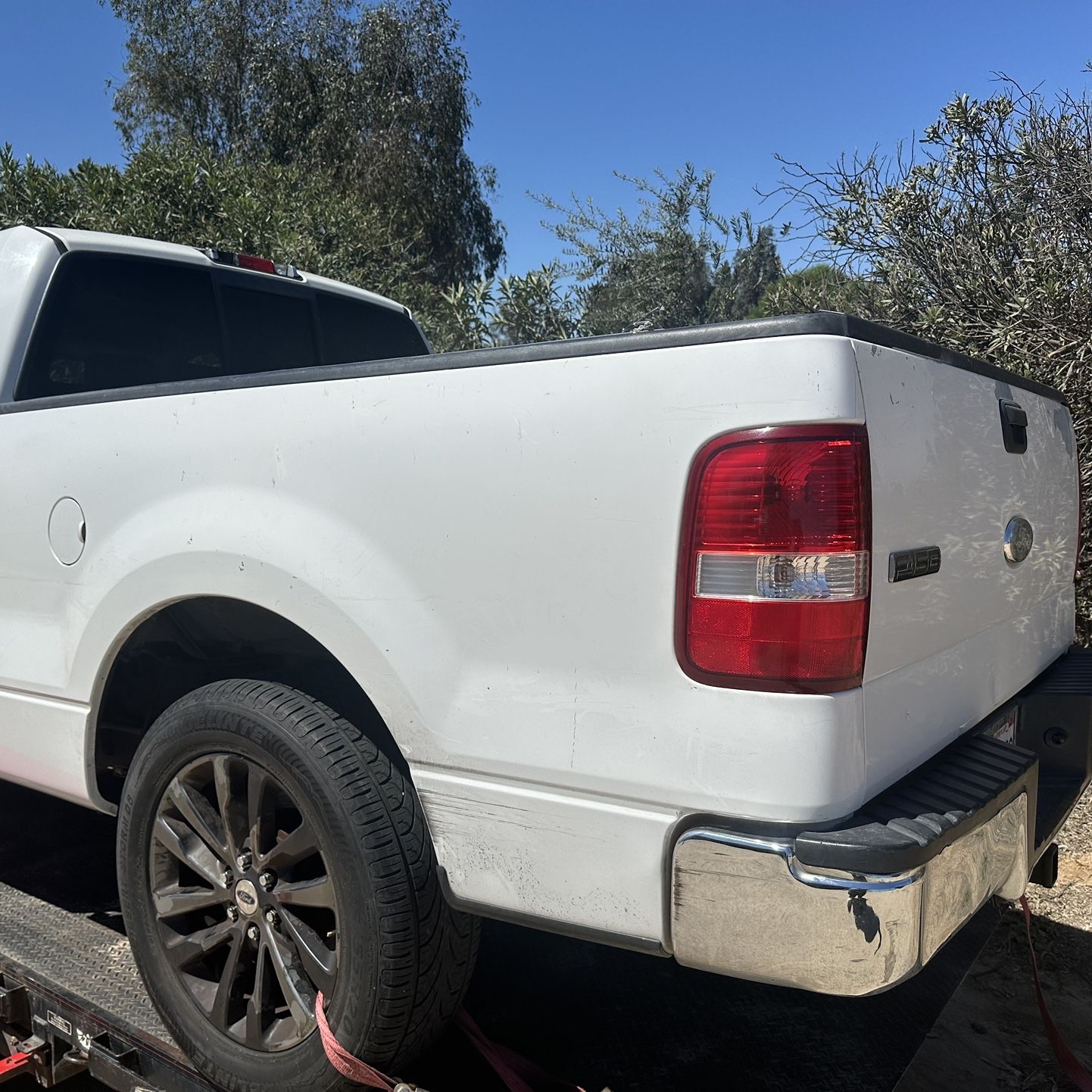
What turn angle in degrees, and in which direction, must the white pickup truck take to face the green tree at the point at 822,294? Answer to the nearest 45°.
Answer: approximately 45° to its right

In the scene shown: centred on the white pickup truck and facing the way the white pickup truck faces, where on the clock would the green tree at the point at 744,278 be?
The green tree is roughly at 2 o'clock from the white pickup truck.

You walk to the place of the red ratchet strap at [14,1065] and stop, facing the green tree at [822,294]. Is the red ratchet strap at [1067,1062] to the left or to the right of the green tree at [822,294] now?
right

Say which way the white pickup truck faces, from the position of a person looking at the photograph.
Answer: facing away from the viewer and to the left of the viewer

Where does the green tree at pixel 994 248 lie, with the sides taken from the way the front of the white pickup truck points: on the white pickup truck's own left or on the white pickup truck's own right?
on the white pickup truck's own right
